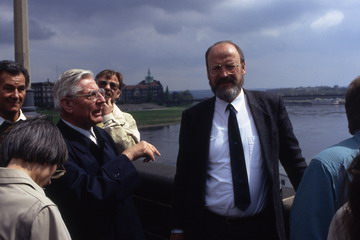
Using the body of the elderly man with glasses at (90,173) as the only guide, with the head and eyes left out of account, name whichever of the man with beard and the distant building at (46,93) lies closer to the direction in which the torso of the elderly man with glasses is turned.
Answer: the man with beard

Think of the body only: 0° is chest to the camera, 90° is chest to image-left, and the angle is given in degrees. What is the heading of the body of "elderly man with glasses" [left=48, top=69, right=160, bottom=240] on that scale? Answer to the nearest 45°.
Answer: approximately 315°

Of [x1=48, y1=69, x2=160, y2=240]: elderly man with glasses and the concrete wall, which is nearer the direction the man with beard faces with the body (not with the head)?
the elderly man with glasses

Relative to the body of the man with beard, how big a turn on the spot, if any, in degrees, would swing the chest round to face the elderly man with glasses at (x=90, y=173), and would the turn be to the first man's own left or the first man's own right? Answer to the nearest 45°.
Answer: approximately 45° to the first man's own right

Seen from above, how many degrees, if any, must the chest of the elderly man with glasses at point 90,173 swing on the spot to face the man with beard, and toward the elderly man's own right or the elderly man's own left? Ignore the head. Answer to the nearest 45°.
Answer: approximately 45° to the elderly man's own left

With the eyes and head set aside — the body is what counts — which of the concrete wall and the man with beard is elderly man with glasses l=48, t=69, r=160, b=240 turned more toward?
the man with beard

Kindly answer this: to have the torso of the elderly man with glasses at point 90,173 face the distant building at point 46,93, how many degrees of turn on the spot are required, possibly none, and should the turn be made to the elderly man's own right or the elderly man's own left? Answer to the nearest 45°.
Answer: approximately 135° to the elderly man's own left

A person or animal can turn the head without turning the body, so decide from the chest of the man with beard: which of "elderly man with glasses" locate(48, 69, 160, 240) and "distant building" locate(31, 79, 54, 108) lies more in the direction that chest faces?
the elderly man with glasses

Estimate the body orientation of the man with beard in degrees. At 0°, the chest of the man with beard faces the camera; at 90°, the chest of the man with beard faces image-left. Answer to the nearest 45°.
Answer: approximately 0°

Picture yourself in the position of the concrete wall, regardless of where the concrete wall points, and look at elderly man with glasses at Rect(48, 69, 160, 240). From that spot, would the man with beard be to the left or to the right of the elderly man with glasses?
left
